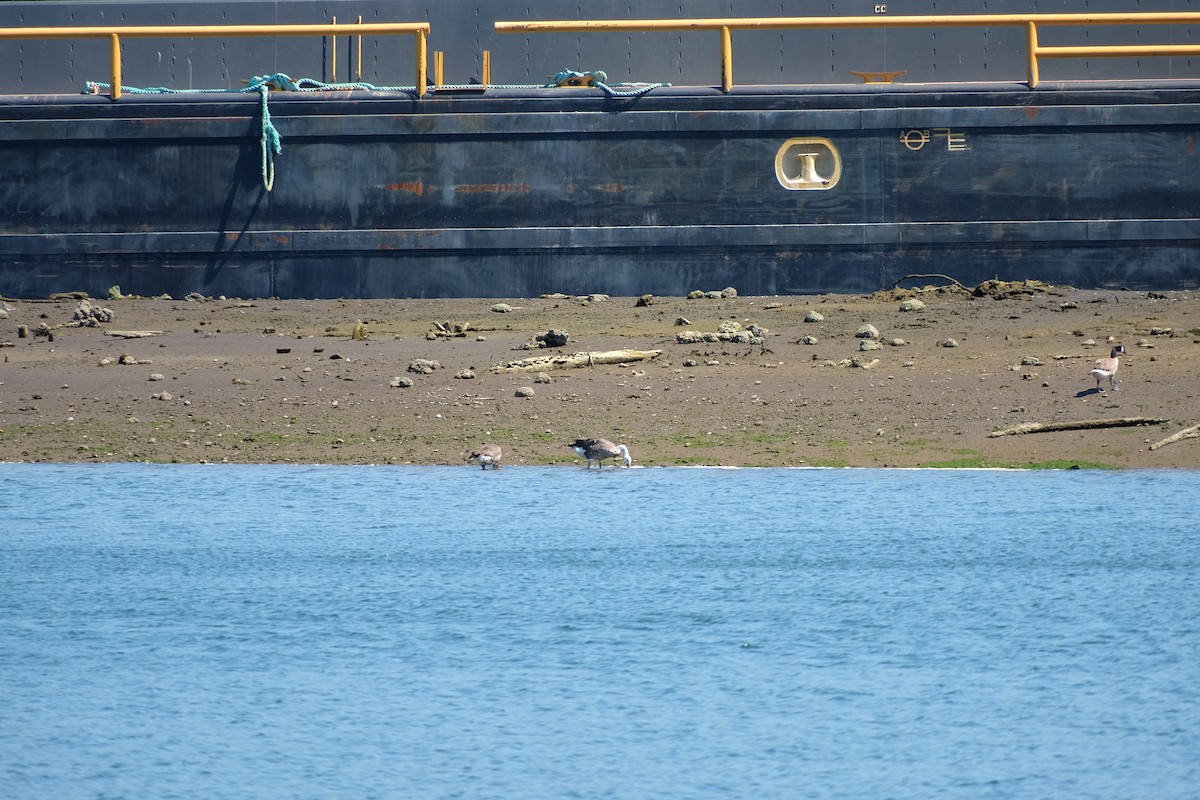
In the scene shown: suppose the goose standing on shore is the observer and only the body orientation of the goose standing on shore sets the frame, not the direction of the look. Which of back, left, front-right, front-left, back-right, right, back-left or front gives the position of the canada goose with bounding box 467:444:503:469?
back

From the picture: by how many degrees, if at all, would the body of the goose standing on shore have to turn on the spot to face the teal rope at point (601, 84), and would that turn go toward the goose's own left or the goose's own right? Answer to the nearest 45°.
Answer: approximately 90° to the goose's own left

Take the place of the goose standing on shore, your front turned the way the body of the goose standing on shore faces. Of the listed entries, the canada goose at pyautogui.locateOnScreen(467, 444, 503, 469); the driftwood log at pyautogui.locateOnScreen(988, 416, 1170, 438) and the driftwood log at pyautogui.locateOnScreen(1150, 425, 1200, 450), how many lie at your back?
1

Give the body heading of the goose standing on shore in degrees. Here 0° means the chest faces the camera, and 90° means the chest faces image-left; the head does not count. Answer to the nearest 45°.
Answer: approximately 270°

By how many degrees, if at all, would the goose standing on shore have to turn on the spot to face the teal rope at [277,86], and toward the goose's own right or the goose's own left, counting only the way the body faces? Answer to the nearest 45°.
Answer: approximately 135° to the goose's own left
